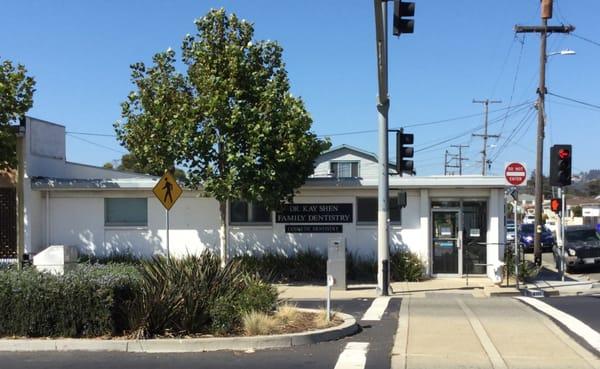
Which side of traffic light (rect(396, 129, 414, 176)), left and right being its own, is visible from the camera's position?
right

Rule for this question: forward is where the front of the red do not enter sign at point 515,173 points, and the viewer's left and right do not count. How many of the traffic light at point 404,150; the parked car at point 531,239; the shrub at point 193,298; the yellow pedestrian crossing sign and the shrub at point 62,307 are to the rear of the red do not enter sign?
1

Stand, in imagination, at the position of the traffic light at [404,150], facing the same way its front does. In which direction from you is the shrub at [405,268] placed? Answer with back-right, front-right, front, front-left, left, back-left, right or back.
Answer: left

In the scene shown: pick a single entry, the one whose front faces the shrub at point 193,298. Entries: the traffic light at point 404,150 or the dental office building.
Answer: the dental office building

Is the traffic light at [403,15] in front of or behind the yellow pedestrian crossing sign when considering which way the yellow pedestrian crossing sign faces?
in front

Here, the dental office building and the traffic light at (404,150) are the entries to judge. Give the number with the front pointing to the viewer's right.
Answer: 1

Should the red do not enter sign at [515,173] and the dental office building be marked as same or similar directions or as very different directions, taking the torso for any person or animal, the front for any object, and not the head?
same or similar directions

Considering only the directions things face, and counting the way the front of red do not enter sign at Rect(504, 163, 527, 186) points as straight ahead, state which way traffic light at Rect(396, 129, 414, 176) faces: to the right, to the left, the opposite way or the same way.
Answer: to the left

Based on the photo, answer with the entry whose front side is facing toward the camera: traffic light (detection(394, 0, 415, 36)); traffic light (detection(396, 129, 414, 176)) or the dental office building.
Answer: the dental office building

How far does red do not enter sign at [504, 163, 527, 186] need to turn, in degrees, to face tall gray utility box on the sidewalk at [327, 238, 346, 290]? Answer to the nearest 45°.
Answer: approximately 90° to its right

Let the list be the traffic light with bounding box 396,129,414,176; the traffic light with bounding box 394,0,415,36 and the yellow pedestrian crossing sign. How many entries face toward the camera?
1

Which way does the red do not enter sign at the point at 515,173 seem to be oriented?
toward the camera
